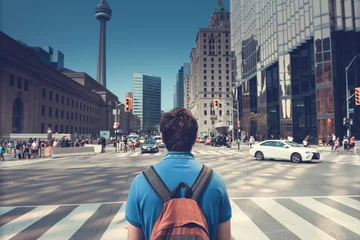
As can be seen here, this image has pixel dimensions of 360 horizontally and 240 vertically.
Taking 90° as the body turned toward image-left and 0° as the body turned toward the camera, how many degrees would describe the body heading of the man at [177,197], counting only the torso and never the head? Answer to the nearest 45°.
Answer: approximately 180°

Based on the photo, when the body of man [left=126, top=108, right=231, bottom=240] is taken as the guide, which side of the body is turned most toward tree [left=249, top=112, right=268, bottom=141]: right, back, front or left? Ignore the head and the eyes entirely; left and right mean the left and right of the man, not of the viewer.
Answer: front

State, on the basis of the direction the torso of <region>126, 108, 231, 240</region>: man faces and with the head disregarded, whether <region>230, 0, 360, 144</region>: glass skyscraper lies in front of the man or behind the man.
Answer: in front

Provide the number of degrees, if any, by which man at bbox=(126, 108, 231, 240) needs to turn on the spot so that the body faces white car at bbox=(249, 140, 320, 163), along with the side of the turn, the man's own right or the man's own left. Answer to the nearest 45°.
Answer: approximately 45° to the man's own right
